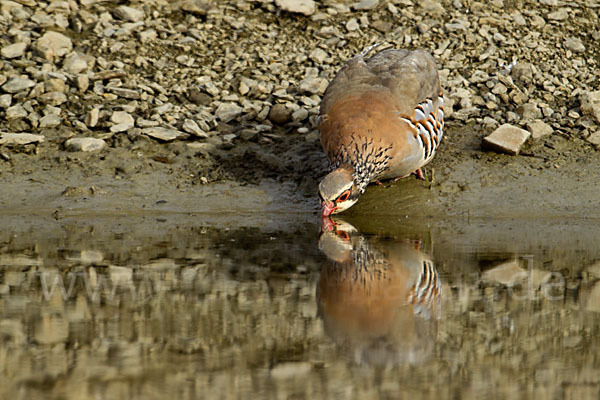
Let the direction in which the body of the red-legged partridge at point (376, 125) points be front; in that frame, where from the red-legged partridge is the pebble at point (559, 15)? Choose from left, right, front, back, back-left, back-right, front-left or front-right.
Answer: back

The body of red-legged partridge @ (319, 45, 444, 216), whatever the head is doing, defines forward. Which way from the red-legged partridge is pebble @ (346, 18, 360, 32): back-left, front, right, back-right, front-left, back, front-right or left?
back-right

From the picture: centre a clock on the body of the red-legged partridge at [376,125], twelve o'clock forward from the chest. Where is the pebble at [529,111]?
The pebble is roughly at 6 o'clock from the red-legged partridge.

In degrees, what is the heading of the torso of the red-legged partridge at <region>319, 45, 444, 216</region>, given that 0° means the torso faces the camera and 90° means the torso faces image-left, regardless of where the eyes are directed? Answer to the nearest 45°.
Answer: approximately 45°

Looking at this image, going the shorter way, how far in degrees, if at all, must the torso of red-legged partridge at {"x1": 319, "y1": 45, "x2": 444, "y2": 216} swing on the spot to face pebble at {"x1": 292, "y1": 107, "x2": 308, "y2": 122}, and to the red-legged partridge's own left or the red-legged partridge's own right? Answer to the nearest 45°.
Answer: approximately 90° to the red-legged partridge's own right

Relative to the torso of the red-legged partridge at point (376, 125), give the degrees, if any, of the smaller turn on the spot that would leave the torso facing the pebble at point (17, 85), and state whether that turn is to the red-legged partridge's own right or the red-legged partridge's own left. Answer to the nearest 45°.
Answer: approximately 45° to the red-legged partridge's own right

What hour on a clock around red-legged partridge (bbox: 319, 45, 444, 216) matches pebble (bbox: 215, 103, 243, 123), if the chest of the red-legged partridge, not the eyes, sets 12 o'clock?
The pebble is roughly at 3 o'clock from the red-legged partridge.

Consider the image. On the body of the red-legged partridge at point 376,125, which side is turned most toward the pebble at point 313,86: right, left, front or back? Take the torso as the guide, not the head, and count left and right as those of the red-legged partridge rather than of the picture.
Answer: right

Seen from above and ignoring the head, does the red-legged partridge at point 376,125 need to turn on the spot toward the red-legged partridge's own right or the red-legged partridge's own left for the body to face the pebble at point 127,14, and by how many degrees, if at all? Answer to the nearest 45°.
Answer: approximately 90° to the red-legged partridge's own right

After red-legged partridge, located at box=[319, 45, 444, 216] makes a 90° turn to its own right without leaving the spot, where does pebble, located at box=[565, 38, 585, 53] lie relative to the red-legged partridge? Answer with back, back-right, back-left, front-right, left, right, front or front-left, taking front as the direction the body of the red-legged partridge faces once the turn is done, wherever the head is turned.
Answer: right

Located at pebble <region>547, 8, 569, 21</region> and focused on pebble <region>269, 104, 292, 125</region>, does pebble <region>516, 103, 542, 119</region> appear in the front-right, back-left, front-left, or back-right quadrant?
front-left

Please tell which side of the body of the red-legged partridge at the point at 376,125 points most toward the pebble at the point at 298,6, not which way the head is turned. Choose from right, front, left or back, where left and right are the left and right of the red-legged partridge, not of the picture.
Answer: right

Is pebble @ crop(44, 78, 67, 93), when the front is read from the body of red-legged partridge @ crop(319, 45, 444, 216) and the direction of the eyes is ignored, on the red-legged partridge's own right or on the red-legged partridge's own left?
on the red-legged partridge's own right

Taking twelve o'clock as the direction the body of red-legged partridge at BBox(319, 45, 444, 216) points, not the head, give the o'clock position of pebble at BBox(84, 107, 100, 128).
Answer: The pebble is roughly at 2 o'clock from the red-legged partridge.

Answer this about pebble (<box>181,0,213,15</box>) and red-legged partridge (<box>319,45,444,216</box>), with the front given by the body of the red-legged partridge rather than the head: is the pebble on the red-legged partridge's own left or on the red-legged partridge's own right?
on the red-legged partridge's own right

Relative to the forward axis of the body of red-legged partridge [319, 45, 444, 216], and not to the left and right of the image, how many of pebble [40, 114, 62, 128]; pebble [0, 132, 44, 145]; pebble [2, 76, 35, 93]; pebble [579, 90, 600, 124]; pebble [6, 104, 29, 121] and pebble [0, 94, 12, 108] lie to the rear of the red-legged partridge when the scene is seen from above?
1

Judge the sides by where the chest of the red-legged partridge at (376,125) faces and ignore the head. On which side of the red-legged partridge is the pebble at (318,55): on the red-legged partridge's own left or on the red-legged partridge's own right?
on the red-legged partridge's own right
